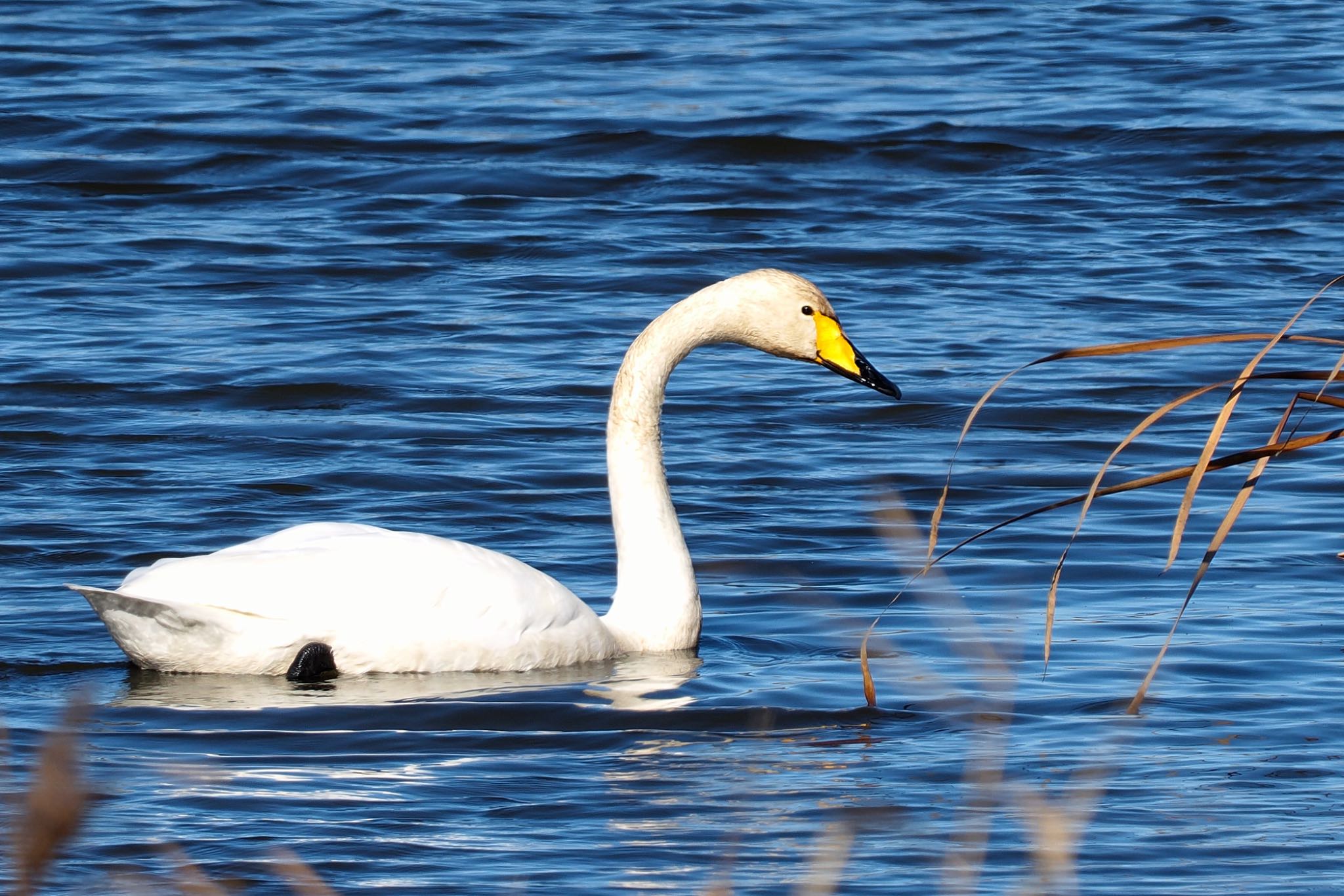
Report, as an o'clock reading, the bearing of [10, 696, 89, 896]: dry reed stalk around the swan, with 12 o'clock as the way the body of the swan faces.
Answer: The dry reed stalk is roughly at 3 o'clock from the swan.

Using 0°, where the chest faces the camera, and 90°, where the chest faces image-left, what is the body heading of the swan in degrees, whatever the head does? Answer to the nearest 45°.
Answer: approximately 270°
